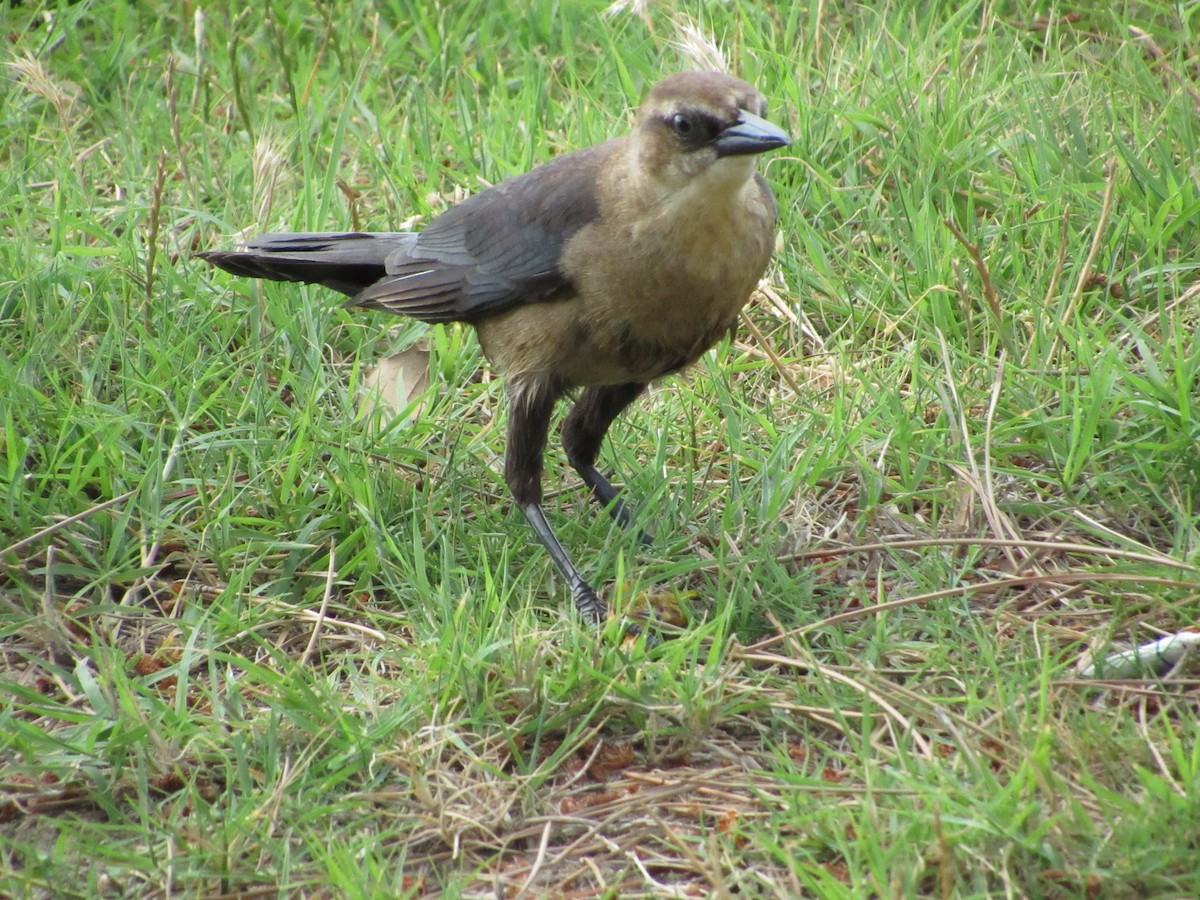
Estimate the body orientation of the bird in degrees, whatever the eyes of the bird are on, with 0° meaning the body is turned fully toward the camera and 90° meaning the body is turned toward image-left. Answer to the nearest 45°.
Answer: approximately 315°

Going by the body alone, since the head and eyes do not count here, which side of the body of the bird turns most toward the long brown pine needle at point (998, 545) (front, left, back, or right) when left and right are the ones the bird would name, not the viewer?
front

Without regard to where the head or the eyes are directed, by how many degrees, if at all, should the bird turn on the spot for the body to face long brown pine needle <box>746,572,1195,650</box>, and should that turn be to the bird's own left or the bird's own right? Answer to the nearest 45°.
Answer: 0° — it already faces it

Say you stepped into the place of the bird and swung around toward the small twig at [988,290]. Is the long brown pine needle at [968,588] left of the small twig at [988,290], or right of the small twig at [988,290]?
right

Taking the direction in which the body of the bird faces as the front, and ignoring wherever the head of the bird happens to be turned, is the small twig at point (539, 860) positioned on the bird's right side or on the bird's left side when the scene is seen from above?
on the bird's right side

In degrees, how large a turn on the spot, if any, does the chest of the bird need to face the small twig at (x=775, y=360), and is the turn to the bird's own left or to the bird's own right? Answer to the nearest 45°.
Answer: approximately 90° to the bird's own left

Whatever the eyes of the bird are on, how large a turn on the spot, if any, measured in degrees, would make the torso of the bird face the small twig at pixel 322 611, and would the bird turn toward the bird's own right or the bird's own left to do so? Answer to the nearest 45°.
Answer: approximately 90° to the bird's own right

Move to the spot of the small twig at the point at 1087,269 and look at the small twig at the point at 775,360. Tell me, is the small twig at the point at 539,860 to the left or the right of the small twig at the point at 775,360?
left

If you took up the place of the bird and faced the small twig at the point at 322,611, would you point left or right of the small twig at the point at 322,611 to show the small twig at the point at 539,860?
left

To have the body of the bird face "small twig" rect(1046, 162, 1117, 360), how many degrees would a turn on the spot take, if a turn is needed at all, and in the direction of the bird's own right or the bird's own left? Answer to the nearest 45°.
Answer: approximately 45° to the bird's own left
